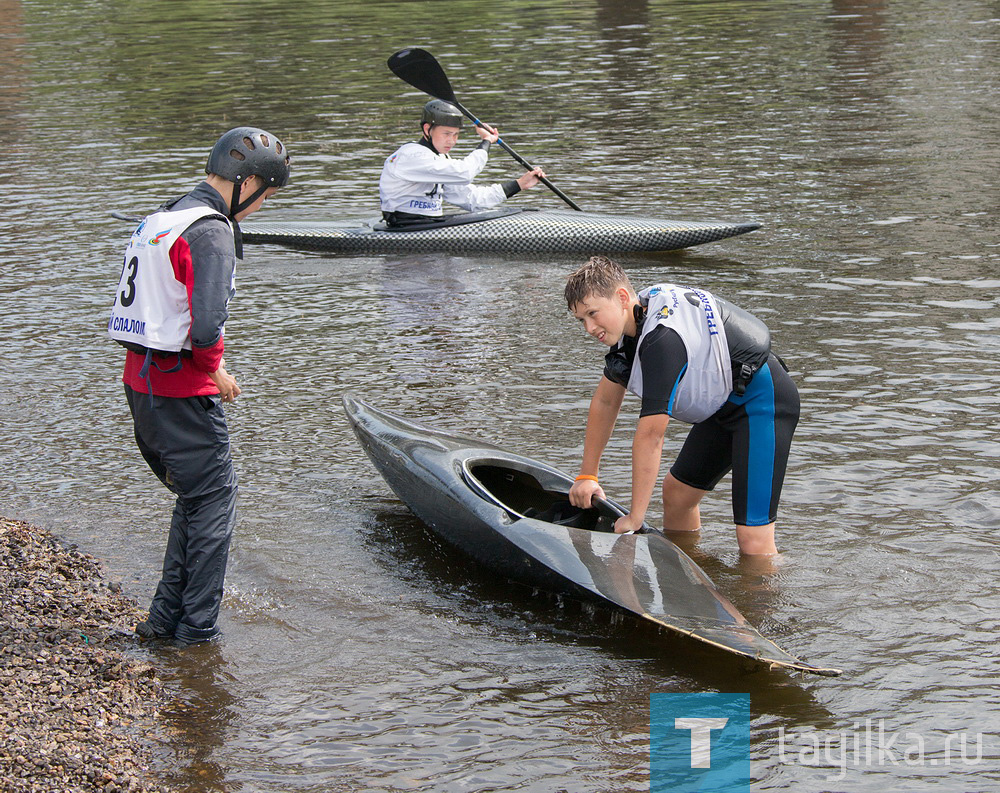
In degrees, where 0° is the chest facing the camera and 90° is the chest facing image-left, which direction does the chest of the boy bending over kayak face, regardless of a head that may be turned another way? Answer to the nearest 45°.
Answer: approximately 45°

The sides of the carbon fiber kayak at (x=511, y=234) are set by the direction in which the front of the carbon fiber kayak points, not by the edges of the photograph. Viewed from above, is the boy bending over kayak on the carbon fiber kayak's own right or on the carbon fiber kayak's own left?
on the carbon fiber kayak's own right

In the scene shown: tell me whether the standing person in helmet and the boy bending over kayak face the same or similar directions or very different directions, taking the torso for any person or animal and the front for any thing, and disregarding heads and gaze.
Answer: very different directions

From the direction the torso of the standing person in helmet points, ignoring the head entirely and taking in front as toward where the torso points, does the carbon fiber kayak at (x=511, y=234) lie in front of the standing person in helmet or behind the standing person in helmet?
in front

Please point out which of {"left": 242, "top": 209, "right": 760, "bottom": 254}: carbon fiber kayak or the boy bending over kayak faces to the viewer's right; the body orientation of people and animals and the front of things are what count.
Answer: the carbon fiber kayak

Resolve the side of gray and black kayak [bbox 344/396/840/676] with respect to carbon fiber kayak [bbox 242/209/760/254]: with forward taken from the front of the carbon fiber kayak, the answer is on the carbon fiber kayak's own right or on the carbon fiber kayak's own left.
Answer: on the carbon fiber kayak's own right

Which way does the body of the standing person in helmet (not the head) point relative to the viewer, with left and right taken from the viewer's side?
facing away from the viewer and to the right of the viewer

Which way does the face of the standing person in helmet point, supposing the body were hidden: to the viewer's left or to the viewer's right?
to the viewer's right

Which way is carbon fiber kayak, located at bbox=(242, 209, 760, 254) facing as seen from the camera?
to the viewer's right

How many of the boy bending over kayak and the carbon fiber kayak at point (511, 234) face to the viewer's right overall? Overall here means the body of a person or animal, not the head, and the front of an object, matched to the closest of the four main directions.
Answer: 1

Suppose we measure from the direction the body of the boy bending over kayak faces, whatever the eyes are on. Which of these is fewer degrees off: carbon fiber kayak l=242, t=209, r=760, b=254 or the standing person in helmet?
the standing person in helmet
